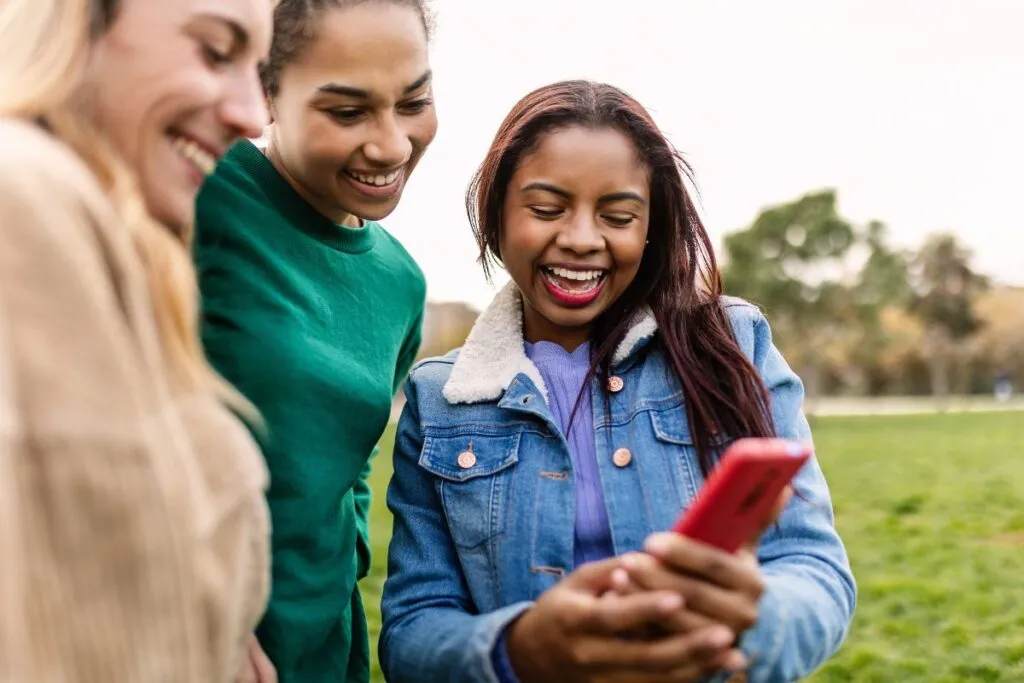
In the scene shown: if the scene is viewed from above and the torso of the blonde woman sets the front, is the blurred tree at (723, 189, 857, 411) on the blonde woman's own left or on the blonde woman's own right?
on the blonde woman's own left

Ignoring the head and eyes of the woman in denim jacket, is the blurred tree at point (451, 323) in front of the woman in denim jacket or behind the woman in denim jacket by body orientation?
behind

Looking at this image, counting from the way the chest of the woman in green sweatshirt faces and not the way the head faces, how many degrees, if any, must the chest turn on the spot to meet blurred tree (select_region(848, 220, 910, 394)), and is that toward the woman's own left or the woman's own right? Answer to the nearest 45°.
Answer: approximately 90° to the woman's own left

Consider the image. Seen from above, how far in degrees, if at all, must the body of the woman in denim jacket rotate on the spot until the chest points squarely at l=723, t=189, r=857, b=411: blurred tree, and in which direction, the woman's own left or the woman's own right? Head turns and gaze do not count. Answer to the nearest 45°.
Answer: approximately 180°

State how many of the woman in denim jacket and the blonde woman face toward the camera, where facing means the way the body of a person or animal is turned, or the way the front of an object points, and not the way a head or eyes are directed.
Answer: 1

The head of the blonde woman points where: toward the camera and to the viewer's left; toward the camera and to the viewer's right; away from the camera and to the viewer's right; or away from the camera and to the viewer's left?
toward the camera and to the viewer's right

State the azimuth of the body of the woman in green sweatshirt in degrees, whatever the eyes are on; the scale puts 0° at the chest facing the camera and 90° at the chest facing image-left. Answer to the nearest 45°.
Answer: approximately 315°

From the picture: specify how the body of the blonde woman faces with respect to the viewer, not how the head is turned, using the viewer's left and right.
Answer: facing to the right of the viewer

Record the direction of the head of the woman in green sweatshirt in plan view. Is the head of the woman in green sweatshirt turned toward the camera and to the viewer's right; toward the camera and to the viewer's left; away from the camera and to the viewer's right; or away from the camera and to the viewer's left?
toward the camera and to the viewer's right
